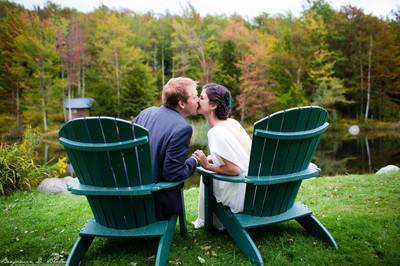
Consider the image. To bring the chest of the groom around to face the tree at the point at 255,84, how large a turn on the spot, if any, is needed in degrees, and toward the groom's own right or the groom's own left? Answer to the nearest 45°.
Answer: approximately 45° to the groom's own left

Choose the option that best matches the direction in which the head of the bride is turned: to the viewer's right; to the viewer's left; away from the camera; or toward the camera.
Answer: to the viewer's left

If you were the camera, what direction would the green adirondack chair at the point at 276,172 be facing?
facing away from the viewer and to the left of the viewer

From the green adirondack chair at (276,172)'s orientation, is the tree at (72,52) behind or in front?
in front

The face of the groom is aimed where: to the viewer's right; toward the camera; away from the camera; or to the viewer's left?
to the viewer's right

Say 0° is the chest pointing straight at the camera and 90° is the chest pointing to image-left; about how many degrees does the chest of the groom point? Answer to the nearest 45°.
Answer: approximately 225°

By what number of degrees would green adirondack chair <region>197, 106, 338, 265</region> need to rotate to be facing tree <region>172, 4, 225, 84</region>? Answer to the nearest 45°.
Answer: approximately 45° to its right

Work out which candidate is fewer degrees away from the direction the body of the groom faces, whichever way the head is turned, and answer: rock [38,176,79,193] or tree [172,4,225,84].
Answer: the tree

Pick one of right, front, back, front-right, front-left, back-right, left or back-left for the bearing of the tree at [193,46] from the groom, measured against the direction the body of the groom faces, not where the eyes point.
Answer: front-left
